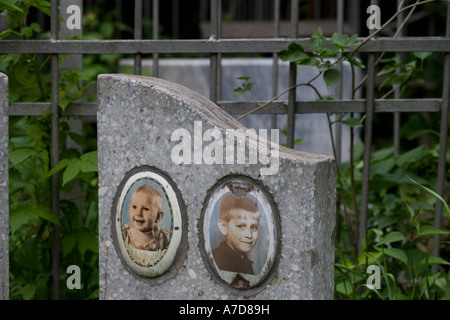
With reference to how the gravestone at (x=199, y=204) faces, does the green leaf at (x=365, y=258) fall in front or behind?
behind

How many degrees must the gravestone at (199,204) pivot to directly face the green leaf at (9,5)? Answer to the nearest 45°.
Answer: approximately 90° to its right

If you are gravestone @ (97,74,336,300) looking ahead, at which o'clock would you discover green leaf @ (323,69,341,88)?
The green leaf is roughly at 6 o'clock from the gravestone.

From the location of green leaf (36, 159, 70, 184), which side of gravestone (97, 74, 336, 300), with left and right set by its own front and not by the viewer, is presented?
right

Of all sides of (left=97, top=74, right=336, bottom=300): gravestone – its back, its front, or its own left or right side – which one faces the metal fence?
back

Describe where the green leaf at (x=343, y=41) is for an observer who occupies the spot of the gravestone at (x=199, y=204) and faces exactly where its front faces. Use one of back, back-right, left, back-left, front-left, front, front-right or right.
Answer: back

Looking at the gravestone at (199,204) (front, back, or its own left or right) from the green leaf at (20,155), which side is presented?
right

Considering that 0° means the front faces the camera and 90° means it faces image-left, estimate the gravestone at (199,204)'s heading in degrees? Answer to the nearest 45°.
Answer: approximately 45°

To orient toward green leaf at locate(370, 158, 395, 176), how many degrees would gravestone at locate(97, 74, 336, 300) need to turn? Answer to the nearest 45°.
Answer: approximately 180°

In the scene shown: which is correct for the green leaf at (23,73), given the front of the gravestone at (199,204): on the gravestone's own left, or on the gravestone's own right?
on the gravestone's own right
